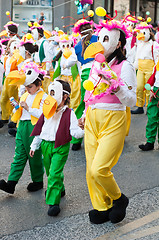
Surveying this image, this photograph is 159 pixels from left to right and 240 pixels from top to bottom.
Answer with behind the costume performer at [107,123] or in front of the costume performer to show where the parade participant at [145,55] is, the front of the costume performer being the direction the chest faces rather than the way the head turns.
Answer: behind

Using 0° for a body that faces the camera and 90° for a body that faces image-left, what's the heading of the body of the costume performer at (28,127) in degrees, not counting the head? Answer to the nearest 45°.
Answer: approximately 45°

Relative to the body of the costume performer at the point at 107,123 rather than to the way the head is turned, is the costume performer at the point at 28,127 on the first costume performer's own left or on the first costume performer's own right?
on the first costume performer's own right

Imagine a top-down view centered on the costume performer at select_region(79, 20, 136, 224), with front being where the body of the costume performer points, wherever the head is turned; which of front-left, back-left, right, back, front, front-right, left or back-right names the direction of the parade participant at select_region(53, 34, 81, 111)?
back-right

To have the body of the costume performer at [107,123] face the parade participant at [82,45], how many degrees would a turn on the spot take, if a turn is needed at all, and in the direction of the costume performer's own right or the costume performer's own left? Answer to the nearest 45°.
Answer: approximately 135° to the costume performer's own right

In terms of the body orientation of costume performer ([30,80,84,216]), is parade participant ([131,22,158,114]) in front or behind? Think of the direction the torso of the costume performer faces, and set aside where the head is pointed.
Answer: behind

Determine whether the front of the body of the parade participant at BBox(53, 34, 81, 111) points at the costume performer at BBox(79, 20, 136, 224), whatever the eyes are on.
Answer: yes

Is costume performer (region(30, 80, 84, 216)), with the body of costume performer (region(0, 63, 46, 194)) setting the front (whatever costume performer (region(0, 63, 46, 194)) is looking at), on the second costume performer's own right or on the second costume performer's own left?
on the second costume performer's own left
